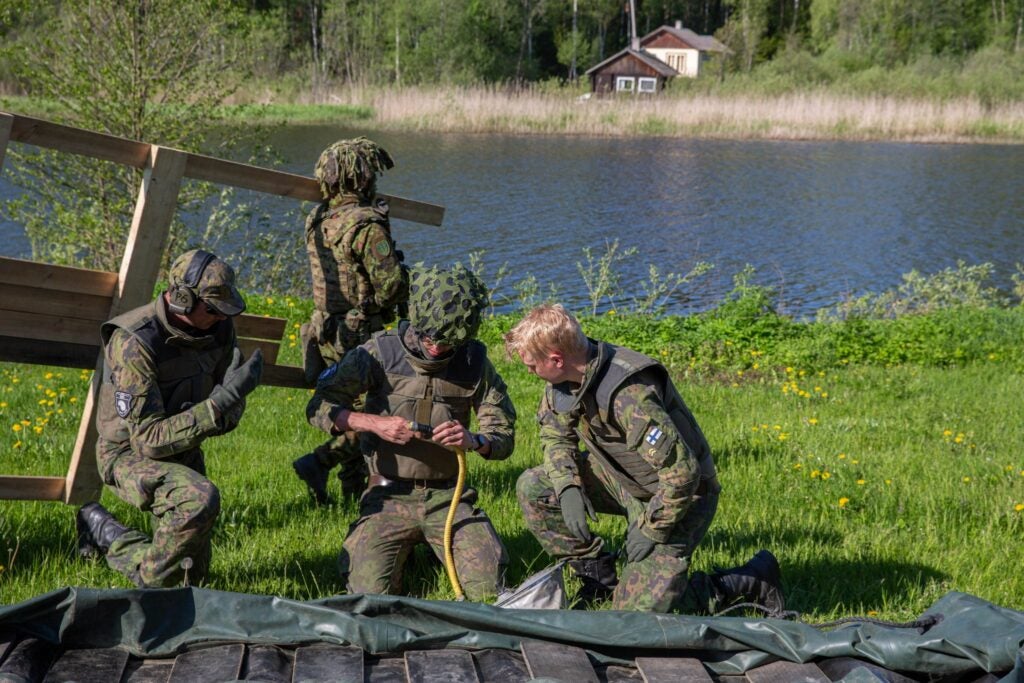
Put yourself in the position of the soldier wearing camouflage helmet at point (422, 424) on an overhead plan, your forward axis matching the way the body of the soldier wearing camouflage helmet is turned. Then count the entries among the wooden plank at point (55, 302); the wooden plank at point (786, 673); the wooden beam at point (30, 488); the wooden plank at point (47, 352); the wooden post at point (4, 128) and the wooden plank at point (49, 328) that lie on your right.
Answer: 5

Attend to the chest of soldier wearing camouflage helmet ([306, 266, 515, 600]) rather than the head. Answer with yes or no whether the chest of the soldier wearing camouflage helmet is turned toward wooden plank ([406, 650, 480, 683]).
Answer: yes

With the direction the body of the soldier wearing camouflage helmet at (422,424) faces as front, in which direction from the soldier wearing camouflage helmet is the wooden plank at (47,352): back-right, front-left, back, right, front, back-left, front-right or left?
right

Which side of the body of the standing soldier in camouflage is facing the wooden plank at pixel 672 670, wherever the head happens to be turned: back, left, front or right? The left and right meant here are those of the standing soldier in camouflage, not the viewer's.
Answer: right

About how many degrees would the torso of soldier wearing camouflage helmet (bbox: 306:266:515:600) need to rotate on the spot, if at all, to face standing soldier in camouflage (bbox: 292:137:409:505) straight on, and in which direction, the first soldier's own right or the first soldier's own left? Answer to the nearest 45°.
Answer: approximately 180°

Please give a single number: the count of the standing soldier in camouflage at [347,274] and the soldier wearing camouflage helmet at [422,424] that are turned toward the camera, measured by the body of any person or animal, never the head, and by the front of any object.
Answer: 1

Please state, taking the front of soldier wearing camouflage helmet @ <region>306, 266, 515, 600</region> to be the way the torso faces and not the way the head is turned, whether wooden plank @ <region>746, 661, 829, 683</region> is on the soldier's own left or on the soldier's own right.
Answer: on the soldier's own left

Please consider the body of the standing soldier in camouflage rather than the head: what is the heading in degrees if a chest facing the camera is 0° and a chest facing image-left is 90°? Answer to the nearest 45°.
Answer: approximately 225°

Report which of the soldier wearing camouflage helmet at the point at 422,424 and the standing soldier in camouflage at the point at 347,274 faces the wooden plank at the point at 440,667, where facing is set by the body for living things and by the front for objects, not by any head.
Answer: the soldier wearing camouflage helmet

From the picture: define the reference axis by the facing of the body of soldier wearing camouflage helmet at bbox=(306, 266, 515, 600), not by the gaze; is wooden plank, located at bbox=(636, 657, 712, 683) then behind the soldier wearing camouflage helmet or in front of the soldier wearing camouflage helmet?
in front

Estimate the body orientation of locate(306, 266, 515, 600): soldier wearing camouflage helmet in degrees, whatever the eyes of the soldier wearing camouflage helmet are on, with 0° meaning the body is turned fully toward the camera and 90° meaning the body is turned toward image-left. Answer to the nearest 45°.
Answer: approximately 0°

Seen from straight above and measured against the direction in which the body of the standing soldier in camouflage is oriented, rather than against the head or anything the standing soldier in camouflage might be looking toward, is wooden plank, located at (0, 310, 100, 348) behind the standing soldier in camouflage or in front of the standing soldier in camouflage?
behind
